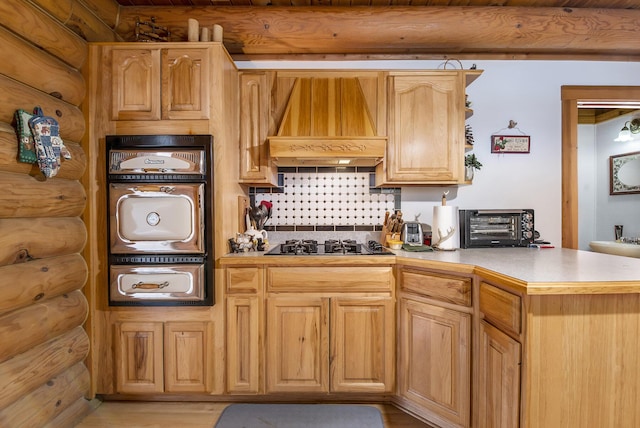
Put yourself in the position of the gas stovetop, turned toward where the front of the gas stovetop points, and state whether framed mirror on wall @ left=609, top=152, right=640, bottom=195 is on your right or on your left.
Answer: on your left

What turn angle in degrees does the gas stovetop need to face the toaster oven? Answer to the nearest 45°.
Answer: approximately 90° to its left

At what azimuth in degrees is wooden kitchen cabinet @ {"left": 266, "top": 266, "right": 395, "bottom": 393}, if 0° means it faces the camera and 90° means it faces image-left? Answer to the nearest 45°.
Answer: approximately 0°

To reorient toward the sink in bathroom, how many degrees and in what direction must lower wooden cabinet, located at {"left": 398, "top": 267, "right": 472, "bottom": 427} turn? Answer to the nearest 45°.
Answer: approximately 180°

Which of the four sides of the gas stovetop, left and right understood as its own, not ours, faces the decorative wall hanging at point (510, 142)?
left

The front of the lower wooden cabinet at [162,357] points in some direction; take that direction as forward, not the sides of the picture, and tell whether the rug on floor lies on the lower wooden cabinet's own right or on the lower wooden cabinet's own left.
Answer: on the lower wooden cabinet's own left
